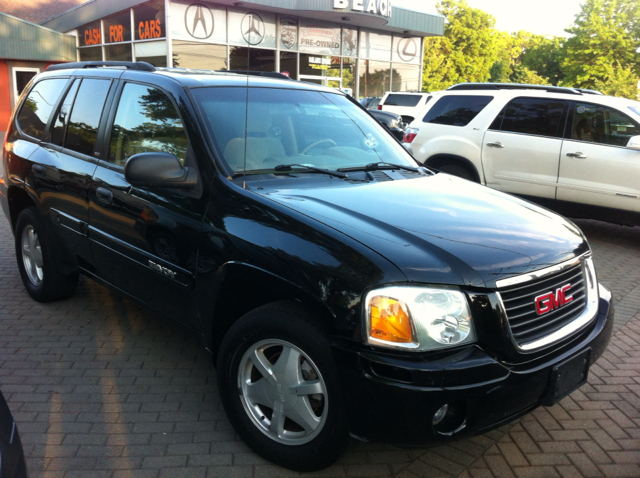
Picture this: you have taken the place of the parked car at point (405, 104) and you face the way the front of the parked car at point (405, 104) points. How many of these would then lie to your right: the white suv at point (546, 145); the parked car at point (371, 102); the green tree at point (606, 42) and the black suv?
2

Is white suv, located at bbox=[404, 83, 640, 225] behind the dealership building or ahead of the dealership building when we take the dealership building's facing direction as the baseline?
ahead

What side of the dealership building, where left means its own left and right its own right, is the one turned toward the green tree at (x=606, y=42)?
left

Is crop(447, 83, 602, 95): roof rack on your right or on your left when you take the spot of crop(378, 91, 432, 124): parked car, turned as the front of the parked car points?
on your right

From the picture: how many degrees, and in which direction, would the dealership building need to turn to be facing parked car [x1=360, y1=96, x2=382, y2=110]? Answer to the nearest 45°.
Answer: approximately 45° to its left

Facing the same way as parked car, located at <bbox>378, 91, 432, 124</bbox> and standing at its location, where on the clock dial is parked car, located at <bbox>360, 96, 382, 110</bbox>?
parked car, located at <bbox>360, 96, 382, 110</bbox> is roughly at 8 o'clock from parked car, located at <bbox>378, 91, 432, 124</bbox>.

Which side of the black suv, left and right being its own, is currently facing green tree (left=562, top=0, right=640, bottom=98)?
left

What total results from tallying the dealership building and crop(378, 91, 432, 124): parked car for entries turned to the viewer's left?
0

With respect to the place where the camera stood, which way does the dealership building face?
facing the viewer and to the right of the viewer

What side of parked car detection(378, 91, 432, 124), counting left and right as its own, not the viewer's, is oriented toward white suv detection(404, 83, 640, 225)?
right

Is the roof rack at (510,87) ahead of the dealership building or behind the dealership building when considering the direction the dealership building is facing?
ahead

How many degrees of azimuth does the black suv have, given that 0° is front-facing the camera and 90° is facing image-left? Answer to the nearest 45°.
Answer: approximately 315°
